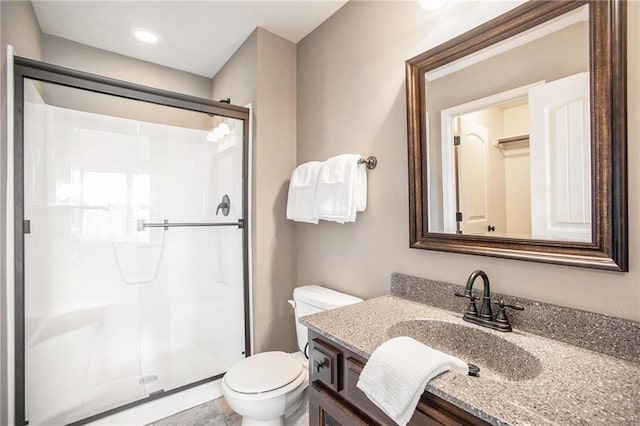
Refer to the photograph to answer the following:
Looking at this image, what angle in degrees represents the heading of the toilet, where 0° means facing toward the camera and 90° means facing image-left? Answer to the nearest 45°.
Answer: approximately 45°

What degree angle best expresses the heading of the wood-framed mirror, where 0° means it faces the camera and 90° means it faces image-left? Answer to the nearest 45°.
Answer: approximately 45°

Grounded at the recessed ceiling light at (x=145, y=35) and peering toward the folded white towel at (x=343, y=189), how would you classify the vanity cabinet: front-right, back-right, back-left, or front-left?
front-right

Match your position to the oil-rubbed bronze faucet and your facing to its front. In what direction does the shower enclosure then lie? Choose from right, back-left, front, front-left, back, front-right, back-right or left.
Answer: front-right

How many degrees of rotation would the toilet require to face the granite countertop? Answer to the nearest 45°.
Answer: approximately 90° to its left

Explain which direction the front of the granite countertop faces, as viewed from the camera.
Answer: facing the viewer and to the left of the viewer

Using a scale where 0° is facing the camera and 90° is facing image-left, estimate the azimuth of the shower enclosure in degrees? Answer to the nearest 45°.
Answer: approximately 315°
